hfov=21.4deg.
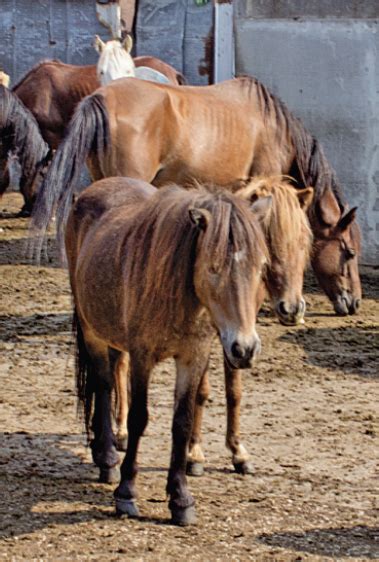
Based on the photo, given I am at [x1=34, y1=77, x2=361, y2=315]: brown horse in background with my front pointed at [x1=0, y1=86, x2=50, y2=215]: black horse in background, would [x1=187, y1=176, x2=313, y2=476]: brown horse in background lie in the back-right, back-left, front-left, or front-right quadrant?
back-left

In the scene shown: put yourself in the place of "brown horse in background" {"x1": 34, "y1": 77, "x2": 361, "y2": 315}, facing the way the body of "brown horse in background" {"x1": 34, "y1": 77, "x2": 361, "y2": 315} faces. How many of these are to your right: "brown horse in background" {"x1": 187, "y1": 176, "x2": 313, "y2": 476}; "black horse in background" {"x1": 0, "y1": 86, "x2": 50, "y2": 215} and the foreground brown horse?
2

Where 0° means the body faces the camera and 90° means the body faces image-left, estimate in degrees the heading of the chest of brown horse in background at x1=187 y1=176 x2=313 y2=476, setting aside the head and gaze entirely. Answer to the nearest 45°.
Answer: approximately 315°

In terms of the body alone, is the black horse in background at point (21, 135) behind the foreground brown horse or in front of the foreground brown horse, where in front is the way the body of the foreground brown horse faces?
behind

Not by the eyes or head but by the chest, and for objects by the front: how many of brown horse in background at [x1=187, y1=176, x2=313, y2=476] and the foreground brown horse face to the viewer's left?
0

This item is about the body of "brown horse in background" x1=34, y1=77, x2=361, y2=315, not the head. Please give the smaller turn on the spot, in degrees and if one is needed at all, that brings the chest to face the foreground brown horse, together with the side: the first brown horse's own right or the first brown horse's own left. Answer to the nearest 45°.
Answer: approximately 90° to the first brown horse's own right

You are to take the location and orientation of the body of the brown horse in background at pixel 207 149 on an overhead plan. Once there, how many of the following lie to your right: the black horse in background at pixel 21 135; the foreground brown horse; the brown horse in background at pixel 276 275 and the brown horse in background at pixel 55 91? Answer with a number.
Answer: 2

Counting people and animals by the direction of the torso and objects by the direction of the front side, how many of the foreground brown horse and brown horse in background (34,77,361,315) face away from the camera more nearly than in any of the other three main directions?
0

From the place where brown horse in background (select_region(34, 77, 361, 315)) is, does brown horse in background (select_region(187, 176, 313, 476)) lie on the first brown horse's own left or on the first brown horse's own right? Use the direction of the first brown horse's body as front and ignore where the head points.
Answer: on the first brown horse's own right

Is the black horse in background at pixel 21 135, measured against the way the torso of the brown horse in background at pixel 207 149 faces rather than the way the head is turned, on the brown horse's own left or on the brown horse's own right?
on the brown horse's own left

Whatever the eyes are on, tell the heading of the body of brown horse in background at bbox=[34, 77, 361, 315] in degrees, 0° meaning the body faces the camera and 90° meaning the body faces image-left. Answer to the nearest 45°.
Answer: approximately 270°
